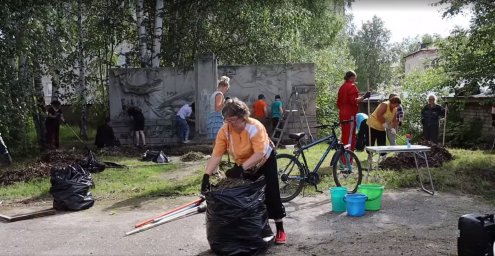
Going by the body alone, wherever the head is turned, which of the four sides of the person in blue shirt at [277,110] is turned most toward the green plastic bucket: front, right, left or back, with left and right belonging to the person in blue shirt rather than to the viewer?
back

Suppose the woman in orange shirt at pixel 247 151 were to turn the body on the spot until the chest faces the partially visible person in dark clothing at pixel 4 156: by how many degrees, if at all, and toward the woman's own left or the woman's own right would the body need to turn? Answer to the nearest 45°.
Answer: approximately 90° to the woman's own right

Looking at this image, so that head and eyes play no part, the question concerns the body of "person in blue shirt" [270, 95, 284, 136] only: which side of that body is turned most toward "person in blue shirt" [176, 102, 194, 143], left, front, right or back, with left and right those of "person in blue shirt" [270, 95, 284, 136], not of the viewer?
left

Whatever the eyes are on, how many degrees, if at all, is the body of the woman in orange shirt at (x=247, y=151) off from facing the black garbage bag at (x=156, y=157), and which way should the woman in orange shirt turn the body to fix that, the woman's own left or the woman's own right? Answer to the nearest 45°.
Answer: approximately 135° to the woman's own right

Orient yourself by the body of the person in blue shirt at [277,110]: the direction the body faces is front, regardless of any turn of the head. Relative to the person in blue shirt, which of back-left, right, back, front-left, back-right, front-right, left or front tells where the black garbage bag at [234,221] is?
back

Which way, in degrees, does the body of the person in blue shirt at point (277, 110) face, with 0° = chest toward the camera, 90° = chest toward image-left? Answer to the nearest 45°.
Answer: approximately 180°

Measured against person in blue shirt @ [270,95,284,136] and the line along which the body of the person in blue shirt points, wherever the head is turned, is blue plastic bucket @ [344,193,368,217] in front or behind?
behind

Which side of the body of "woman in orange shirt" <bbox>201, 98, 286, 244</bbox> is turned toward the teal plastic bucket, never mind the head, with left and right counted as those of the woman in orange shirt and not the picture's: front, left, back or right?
back

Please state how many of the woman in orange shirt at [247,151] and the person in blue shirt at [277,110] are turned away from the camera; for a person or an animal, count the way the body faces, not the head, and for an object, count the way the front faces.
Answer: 1

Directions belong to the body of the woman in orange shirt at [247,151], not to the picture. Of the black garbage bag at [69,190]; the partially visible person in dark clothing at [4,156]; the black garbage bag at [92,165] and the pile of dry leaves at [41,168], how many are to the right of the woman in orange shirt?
4

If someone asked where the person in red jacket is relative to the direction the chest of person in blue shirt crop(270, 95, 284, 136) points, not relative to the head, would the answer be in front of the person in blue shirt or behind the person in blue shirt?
behind

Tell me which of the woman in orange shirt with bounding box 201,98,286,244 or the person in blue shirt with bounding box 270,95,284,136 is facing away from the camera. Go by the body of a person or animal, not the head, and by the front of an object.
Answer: the person in blue shirt

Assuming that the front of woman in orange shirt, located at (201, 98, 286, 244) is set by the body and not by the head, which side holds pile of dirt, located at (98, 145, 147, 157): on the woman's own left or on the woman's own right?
on the woman's own right

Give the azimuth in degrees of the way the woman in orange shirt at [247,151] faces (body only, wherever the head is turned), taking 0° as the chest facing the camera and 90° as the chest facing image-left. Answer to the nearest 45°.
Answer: approximately 45°
